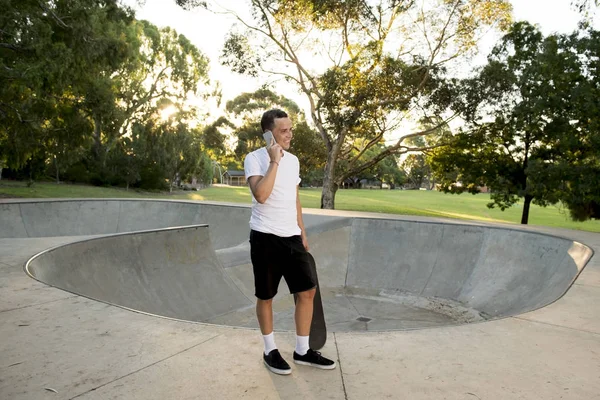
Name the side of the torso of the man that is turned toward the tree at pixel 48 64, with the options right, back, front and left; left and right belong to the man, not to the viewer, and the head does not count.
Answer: back

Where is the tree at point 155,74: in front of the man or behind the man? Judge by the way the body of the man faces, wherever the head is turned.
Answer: behind

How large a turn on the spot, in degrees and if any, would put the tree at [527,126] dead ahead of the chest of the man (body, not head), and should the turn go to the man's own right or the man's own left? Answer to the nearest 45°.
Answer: approximately 90° to the man's own left

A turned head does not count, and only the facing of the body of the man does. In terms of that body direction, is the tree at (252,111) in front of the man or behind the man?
behind

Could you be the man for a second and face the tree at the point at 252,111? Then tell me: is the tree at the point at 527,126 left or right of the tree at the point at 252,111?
right
